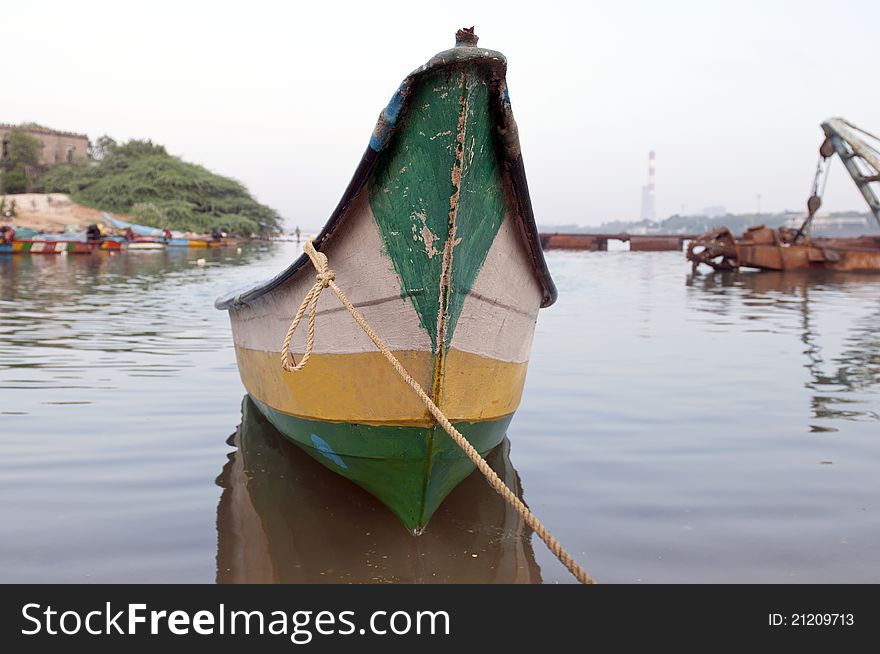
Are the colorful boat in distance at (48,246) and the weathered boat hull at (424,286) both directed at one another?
no

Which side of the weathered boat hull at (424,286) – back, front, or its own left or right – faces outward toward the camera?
front

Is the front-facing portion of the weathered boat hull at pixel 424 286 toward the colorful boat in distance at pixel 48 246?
no

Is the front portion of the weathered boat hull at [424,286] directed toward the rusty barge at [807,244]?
no

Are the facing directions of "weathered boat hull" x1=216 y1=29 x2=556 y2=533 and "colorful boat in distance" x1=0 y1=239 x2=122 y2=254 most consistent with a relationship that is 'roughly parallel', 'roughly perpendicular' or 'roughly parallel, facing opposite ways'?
roughly perpendicular

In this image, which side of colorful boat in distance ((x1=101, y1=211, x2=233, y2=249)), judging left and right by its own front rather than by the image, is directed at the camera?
left
